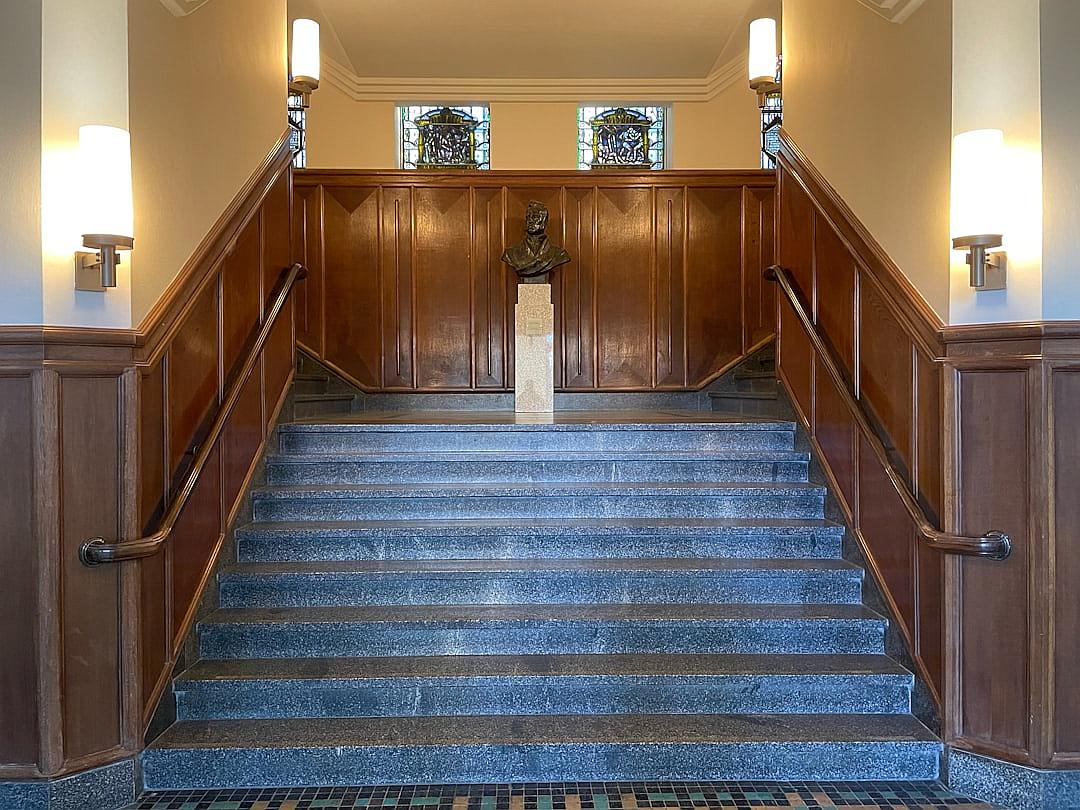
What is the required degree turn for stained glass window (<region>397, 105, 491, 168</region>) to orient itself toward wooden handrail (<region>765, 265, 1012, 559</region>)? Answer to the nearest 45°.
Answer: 0° — it already faces it

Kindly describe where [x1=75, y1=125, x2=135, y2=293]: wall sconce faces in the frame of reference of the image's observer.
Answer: facing the viewer and to the right of the viewer

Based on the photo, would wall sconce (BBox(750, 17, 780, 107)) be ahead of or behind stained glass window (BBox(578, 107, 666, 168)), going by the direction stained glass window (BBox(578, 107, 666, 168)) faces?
ahead

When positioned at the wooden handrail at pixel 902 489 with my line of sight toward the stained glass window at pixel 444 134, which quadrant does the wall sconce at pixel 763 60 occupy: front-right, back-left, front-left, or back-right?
front-right

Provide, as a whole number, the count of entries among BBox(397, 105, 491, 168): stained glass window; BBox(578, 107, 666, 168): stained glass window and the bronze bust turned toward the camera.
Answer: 3

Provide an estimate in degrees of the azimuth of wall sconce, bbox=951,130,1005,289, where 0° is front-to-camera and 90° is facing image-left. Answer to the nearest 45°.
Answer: approximately 45°

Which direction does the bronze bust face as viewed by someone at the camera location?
facing the viewer

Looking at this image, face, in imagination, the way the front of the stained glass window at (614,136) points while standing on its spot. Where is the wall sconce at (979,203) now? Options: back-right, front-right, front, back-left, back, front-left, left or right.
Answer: front

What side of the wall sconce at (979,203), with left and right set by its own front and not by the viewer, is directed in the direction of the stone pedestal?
right

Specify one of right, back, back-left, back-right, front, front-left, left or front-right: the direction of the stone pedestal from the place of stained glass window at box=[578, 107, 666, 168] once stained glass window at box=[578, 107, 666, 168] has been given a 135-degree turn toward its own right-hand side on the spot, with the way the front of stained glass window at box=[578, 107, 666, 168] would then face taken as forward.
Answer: back-left

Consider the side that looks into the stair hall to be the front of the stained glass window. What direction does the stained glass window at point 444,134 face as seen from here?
toward the camera

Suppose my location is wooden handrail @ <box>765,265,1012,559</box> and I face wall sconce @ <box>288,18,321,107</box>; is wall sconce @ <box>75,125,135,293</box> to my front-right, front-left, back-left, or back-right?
front-left

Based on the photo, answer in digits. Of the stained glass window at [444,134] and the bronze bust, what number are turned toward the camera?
2

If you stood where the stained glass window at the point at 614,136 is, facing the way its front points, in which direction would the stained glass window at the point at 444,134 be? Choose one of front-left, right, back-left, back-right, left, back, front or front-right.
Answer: right
